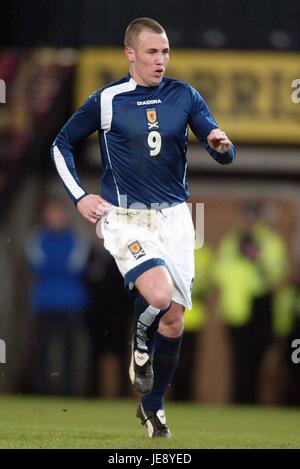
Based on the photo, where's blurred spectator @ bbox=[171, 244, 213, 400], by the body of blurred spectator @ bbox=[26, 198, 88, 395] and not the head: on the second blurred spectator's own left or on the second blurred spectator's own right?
on the second blurred spectator's own left

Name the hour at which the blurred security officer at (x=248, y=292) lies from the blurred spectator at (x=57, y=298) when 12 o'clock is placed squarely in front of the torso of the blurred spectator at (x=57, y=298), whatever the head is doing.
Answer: the blurred security officer at (x=248, y=292) is roughly at 9 o'clock from the blurred spectator at (x=57, y=298).

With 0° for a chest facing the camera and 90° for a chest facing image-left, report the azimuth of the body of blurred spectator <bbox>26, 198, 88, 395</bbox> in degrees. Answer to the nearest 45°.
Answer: approximately 0°
